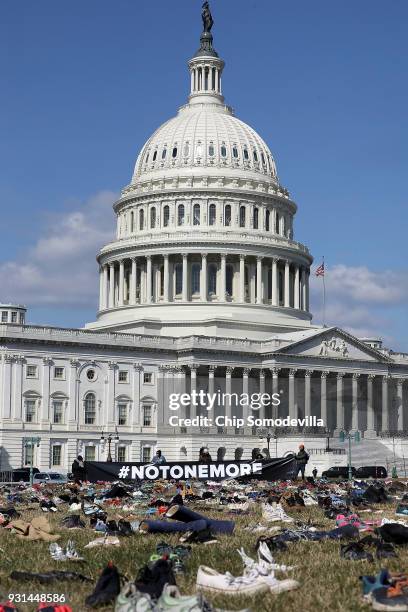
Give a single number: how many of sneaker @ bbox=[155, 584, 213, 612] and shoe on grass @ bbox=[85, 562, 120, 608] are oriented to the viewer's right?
1

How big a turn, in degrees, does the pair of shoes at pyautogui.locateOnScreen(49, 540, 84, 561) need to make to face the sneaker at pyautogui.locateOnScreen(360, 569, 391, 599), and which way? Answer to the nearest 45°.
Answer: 0° — it already faces it

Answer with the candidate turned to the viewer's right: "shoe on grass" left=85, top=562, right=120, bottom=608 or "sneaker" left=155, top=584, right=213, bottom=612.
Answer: the sneaker

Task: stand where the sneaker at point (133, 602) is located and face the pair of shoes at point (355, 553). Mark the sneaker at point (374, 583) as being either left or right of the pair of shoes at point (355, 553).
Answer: right

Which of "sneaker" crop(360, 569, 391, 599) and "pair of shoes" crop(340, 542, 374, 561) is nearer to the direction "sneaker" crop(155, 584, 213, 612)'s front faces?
the sneaker

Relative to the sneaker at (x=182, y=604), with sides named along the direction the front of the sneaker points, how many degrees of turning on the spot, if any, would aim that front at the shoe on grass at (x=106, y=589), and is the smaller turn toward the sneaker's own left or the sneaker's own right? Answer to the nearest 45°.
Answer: approximately 135° to the sneaker's own left

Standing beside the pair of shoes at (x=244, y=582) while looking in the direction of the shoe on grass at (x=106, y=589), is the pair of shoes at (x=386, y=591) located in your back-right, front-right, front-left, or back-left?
back-left

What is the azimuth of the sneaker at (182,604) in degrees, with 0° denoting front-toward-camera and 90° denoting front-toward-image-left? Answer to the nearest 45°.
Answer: approximately 270°

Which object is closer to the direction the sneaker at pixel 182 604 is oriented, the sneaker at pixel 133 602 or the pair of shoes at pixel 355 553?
the pair of shoes

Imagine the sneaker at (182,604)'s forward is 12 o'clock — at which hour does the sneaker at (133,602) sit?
the sneaker at (133,602) is roughly at 7 o'clock from the sneaker at (182,604).
